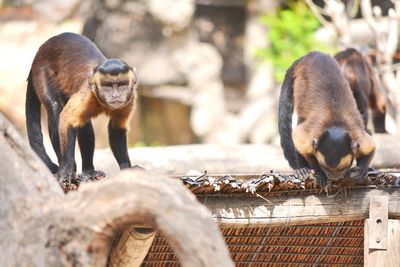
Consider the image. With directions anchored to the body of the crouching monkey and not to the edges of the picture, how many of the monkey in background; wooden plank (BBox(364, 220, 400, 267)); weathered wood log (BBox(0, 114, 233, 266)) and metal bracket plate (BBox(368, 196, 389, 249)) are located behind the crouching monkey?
1

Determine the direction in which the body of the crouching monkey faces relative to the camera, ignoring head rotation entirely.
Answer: toward the camera

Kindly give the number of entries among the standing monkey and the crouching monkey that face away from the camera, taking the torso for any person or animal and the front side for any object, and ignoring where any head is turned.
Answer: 0

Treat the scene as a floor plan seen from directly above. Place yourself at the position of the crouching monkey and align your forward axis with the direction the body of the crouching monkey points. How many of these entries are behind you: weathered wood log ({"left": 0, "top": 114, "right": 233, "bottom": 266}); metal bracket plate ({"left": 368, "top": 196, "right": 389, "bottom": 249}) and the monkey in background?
1

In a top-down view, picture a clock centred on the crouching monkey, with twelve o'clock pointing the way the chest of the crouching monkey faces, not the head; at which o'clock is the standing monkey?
The standing monkey is roughly at 2 o'clock from the crouching monkey.

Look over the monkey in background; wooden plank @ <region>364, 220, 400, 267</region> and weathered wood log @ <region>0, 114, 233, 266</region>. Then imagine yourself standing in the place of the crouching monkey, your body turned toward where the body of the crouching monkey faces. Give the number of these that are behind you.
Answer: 1

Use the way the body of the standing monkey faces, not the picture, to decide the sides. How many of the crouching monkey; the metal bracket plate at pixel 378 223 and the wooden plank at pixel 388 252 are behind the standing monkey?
0

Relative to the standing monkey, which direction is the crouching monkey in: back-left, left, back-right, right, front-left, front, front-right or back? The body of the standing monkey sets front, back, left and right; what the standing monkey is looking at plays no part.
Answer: front-left

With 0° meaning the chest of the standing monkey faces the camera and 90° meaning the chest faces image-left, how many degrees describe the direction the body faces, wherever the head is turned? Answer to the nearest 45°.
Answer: approximately 315°

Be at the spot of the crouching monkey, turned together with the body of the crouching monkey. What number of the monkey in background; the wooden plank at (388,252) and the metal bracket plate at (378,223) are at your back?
1

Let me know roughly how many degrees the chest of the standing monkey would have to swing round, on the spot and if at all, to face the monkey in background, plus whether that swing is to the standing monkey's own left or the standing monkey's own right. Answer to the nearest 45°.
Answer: approximately 90° to the standing monkey's own left

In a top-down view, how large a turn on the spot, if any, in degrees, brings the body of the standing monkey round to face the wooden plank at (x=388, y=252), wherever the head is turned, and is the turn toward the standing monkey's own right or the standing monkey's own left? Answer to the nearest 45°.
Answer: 0° — it already faces it

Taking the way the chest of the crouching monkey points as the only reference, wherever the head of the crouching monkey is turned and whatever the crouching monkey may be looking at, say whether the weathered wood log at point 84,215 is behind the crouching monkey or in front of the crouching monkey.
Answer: in front
